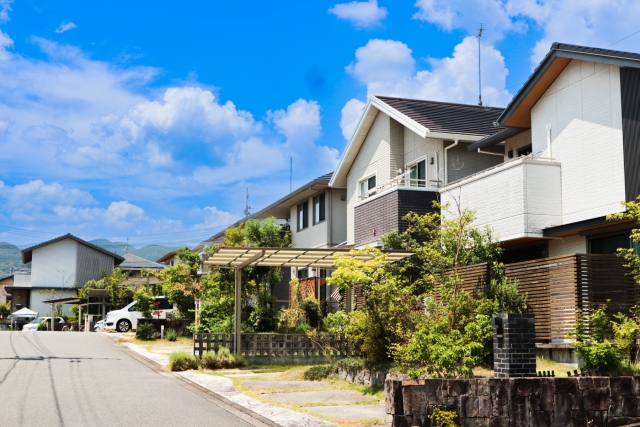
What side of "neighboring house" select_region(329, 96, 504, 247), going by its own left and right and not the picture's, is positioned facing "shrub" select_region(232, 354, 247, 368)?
front

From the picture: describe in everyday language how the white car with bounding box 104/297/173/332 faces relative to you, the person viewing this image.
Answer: facing the viewer and to the left of the viewer

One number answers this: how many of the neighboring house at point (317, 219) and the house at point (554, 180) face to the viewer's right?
0

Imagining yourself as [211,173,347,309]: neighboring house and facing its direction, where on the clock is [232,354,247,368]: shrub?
The shrub is roughly at 11 o'clock from the neighboring house.

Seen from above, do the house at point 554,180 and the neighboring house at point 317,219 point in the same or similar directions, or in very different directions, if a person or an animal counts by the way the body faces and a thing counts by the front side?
same or similar directions

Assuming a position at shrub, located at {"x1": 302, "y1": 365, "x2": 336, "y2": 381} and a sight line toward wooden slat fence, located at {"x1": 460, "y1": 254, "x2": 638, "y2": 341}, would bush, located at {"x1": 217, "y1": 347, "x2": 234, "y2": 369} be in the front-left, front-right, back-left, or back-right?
back-left

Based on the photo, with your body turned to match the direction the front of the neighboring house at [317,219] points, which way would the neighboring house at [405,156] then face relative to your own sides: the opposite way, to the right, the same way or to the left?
the same way

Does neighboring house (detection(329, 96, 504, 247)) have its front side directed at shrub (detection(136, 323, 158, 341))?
no

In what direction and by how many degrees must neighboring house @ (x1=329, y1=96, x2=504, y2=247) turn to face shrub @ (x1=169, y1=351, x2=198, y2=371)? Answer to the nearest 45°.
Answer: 0° — it already faces it

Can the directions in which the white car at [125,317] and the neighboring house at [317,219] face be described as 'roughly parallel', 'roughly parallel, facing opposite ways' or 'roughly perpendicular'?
roughly parallel
